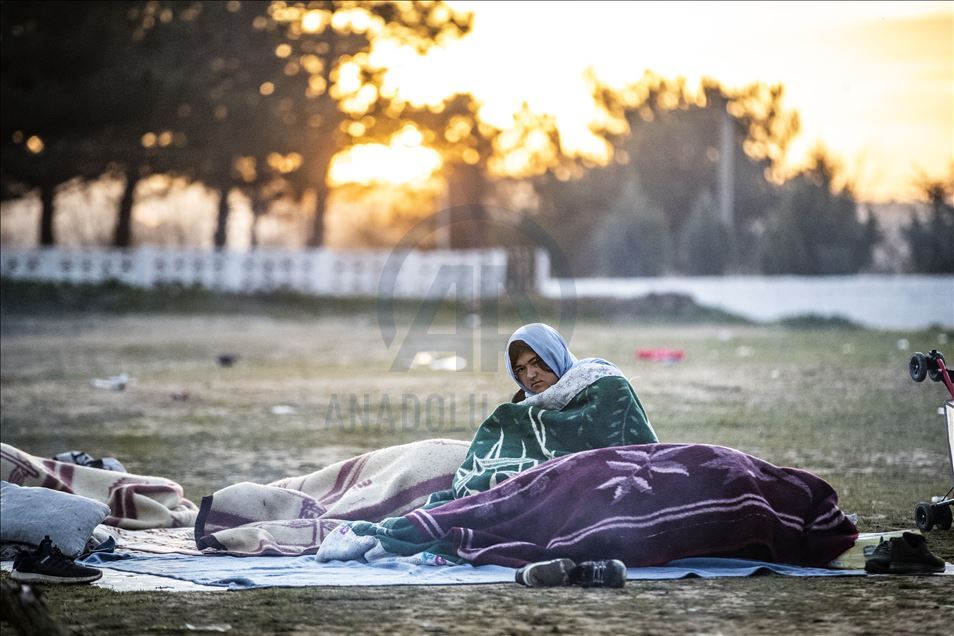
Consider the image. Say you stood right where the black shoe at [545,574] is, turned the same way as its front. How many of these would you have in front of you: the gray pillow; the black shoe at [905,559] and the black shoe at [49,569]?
2

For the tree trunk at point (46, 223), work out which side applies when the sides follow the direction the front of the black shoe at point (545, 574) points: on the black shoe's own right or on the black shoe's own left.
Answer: on the black shoe's own right

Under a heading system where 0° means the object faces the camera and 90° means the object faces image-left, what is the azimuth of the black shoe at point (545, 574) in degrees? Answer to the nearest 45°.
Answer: approximately 90°
